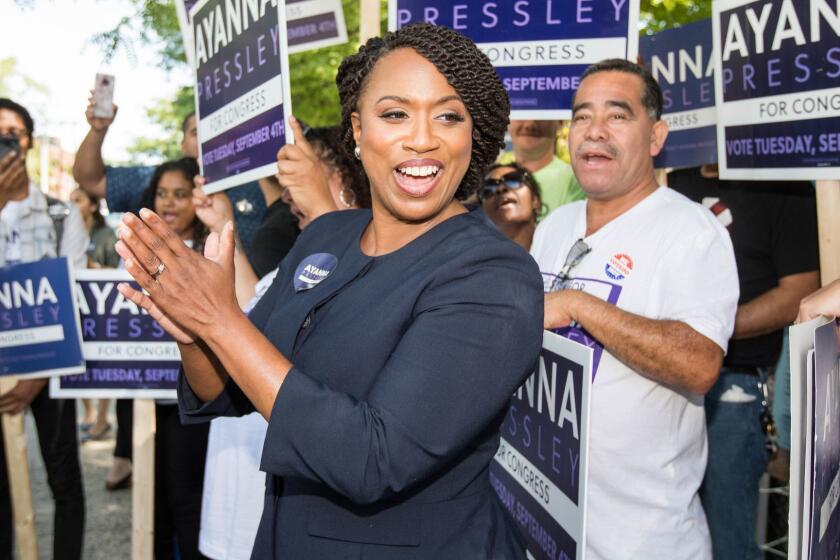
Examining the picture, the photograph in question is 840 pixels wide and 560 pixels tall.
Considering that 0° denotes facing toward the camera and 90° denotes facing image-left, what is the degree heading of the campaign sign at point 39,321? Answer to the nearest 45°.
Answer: approximately 0°

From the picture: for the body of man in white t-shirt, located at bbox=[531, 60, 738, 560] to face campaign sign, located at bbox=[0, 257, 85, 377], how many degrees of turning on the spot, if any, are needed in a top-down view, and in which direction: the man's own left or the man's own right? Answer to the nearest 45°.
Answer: approximately 45° to the man's own right

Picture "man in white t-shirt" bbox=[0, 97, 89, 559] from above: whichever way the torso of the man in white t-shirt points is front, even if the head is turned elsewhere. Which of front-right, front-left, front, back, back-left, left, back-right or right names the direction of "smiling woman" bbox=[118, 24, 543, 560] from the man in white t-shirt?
front

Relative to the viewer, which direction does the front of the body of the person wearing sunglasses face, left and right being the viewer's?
facing the viewer and to the left of the viewer

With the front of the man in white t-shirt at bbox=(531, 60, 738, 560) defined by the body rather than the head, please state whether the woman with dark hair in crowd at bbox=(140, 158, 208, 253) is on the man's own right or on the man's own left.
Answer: on the man's own right

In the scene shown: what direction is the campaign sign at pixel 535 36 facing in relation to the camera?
toward the camera
